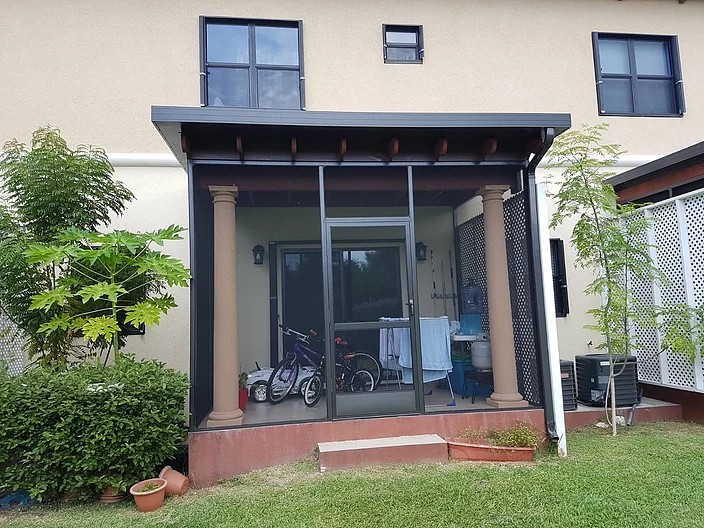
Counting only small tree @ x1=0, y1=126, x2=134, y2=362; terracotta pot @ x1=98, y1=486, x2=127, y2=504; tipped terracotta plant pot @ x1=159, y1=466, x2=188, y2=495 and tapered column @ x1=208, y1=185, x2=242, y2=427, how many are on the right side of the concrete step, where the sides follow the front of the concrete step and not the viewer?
4

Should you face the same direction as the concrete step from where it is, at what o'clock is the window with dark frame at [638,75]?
The window with dark frame is roughly at 8 o'clock from the concrete step.

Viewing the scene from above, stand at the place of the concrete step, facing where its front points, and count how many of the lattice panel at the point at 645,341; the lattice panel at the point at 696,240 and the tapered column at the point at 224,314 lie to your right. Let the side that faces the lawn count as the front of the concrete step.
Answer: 1

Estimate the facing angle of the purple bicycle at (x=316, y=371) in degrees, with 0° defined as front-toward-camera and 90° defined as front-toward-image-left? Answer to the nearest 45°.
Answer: approximately 45°

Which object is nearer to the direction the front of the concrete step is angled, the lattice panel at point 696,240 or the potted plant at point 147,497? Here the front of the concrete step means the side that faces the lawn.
the potted plant

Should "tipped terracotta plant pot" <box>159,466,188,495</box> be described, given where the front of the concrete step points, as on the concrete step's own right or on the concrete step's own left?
on the concrete step's own right

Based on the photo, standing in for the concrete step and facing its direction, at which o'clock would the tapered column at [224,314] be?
The tapered column is roughly at 3 o'clock from the concrete step.

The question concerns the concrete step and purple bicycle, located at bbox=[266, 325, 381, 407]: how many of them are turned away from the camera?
0

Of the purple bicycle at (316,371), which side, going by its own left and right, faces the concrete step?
left

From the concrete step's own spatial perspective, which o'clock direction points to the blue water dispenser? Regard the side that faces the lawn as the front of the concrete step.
The blue water dispenser is roughly at 7 o'clock from the concrete step.

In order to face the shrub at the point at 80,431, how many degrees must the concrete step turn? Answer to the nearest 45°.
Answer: approximately 90° to its right

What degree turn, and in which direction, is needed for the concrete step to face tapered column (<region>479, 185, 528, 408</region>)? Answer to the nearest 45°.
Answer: approximately 135° to its left

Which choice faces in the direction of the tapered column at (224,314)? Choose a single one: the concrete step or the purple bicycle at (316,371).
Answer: the purple bicycle

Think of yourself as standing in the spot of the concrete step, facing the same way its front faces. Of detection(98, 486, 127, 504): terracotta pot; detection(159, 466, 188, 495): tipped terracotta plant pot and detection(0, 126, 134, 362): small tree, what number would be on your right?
3

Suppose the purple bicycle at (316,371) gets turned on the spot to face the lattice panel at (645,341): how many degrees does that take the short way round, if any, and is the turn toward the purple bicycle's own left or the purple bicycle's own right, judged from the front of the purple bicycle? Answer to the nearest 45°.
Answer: approximately 135° to the purple bicycle's own left

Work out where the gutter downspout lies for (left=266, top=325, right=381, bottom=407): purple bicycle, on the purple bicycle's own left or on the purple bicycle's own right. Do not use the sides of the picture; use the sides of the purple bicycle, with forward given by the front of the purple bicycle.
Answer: on the purple bicycle's own left

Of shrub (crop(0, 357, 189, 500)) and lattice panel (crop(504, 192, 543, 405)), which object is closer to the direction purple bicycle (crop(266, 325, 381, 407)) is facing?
the shrub

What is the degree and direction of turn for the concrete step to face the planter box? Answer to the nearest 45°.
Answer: approximately 90° to its left

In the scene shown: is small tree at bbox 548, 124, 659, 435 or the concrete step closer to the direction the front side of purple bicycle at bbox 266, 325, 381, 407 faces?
the concrete step
